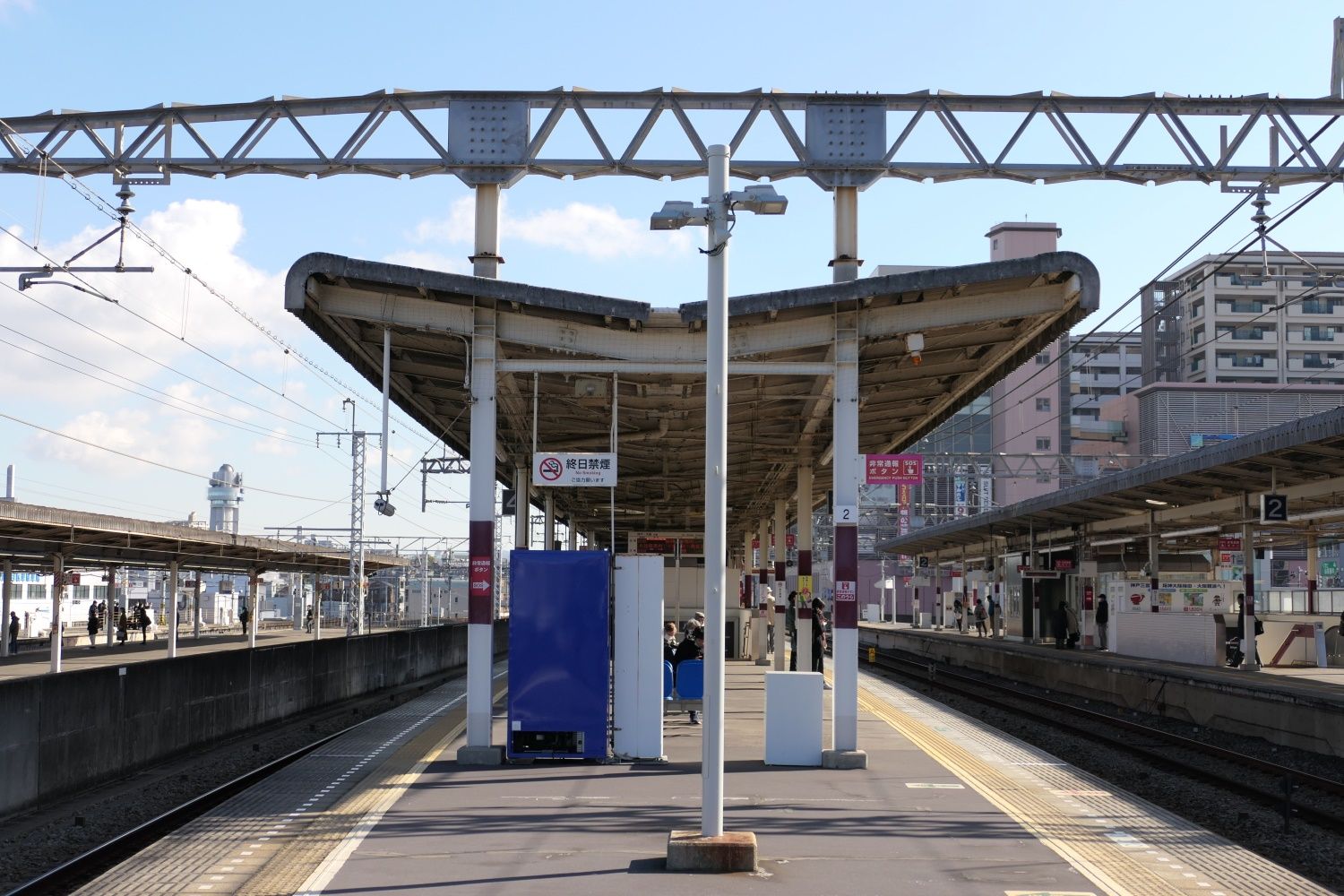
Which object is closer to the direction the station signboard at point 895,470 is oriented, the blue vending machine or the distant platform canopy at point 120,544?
the blue vending machine

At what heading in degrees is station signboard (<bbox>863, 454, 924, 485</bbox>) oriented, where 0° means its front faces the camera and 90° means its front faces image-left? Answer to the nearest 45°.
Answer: approximately 0°

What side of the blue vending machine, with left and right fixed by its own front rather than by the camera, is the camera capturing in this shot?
back

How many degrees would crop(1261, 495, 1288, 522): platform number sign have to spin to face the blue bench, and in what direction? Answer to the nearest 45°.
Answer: approximately 45° to its right

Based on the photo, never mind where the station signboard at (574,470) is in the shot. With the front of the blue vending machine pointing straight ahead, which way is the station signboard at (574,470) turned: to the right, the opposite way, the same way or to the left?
the opposite way

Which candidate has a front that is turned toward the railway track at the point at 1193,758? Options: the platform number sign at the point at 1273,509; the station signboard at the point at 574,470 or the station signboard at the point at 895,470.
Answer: the platform number sign

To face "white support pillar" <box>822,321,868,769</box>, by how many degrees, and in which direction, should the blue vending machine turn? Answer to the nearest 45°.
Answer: approximately 90° to its right

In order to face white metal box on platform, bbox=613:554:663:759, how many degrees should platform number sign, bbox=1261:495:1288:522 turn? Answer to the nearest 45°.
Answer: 0° — it already faces it
